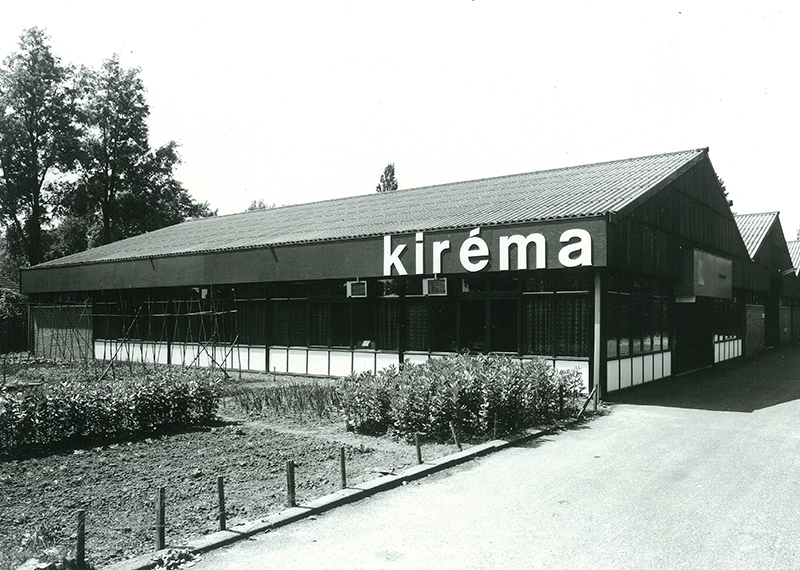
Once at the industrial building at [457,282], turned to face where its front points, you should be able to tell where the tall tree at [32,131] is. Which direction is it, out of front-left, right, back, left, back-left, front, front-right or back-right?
right

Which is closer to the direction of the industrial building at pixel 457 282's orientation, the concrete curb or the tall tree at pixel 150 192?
the concrete curb

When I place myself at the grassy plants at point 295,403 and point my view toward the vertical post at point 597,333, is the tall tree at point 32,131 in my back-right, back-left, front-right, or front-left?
back-left

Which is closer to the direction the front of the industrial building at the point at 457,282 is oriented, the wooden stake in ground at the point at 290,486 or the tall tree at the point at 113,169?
the wooden stake in ground

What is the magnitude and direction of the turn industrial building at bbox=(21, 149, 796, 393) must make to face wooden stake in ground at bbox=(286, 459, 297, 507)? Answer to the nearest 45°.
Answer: approximately 45° to its left

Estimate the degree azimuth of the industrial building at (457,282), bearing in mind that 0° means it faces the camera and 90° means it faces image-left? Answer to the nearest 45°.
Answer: approximately 45°

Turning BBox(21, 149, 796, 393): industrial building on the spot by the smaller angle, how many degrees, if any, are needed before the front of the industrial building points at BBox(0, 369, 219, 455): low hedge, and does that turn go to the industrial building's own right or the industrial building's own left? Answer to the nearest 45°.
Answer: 0° — it already faces it

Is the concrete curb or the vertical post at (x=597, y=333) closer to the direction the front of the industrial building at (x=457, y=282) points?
the concrete curb

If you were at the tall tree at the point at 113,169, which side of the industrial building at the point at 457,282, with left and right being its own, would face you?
right

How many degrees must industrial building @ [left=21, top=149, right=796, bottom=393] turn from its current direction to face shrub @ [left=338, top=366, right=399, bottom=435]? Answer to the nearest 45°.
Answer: approximately 45° to its left

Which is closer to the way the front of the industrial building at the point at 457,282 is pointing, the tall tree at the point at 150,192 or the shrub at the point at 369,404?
the shrub

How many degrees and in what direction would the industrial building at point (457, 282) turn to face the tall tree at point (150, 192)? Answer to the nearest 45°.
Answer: approximately 90° to its right

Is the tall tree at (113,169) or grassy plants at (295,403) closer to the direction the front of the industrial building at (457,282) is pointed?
the grassy plants

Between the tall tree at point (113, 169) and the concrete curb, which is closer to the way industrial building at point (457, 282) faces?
the concrete curb
